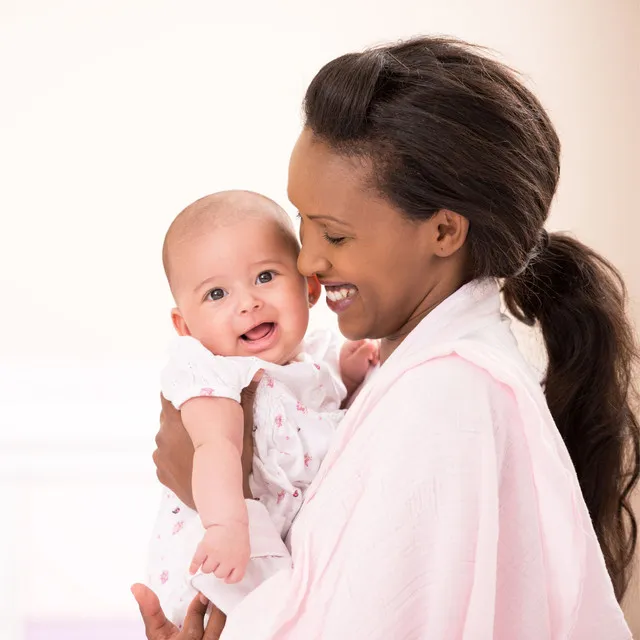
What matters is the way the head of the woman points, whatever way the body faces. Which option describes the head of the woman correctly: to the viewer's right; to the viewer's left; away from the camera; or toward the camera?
to the viewer's left

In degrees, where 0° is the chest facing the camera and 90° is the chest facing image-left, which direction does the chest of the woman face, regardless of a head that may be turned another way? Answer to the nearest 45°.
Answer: approximately 90°
